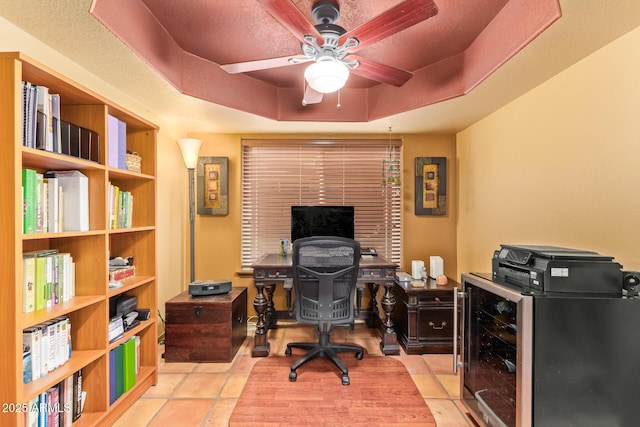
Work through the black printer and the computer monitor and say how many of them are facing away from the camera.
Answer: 0

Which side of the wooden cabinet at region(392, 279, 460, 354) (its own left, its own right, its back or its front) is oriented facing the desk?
right

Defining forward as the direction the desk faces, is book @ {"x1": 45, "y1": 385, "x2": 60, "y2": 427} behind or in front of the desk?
in front

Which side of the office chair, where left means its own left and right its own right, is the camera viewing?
back

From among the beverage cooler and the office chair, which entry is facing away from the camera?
the office chair

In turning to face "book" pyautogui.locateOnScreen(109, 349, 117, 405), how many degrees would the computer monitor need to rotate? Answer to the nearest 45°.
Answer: approximately 45° to its right

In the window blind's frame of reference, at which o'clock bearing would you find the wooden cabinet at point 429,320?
The wooden cabinet is roughly at 10 o'clock from the window blind.

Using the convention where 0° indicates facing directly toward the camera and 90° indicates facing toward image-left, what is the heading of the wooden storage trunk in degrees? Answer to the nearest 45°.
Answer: approximately 0°

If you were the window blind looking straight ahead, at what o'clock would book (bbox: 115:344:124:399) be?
The book is roughly at 1 o'clock from the window blind.

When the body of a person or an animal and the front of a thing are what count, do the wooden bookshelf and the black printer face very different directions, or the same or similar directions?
very different directions

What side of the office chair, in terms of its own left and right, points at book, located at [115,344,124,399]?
left

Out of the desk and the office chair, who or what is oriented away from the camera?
the office chair

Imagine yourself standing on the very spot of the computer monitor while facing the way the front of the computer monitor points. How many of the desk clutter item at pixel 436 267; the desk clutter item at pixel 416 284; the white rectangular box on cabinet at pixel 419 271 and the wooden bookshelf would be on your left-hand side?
3

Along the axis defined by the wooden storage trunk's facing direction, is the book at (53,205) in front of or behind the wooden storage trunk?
in front

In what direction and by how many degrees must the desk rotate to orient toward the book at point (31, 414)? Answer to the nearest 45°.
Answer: approximately 45° to its right
